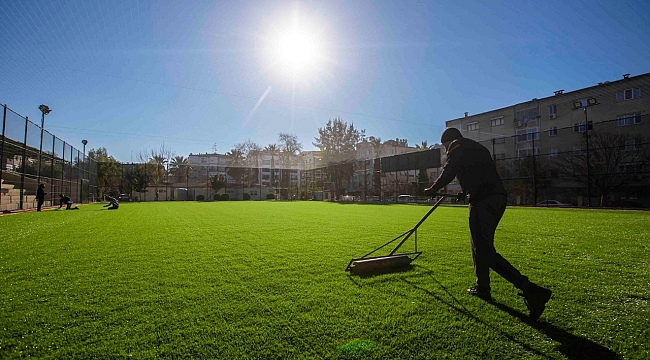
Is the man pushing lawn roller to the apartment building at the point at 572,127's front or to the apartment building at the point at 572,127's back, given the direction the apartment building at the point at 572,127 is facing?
to the front

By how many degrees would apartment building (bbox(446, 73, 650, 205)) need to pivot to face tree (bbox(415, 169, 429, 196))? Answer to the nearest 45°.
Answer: approximately 45° to its right

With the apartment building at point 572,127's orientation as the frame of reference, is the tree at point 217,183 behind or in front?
in front

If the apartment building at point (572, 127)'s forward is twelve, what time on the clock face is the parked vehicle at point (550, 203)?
The parked vehicle is roughly at 11 o'clock from the apartment building.

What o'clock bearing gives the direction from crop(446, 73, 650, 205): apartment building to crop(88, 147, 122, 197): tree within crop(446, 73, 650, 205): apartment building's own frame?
The tree is roughly at 1 o'clock from the apartment building.

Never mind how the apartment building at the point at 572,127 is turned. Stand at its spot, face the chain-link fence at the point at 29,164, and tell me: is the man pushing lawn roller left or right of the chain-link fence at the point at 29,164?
left

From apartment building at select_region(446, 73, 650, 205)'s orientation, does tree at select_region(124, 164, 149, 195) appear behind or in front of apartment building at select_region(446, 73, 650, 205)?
in front

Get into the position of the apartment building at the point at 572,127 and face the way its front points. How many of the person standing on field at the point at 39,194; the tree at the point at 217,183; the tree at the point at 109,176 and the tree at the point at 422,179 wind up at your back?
0

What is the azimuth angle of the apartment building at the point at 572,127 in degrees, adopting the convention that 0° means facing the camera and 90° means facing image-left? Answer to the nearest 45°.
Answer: approximately 45°

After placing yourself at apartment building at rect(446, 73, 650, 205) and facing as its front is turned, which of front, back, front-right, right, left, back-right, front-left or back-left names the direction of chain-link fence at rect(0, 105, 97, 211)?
front

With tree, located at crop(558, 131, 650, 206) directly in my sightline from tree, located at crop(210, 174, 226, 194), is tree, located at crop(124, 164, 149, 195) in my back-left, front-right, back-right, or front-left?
back-right

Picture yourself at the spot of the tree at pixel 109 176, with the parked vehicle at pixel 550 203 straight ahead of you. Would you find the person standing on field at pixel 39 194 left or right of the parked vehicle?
right

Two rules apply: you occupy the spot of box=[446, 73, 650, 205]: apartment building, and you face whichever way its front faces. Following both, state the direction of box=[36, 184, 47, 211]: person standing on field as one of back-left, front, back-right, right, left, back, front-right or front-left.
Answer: front
